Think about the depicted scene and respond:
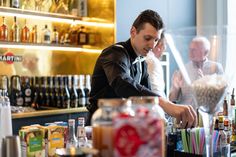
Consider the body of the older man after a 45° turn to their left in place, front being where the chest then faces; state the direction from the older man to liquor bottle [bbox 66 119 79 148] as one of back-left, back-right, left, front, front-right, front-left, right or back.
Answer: right

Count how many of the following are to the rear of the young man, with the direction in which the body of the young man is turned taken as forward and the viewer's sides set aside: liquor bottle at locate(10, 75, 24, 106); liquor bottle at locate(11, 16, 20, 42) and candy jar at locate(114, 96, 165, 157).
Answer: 2

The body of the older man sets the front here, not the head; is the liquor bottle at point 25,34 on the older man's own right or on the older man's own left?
on the older man's own right

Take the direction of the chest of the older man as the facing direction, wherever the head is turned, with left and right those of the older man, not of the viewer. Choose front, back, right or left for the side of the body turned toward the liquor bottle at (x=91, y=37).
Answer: right

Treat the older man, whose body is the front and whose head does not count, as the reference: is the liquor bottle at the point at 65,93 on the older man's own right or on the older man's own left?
on the older man's own right

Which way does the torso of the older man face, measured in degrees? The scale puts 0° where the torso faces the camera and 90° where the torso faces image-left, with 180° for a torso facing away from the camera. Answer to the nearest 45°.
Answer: approximately 45°

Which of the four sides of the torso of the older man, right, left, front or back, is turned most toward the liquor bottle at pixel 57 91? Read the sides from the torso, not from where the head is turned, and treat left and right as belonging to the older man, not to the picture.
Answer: right

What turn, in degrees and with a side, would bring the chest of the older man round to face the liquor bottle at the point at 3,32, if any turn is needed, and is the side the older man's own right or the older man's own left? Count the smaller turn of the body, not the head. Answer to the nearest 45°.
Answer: approximately 90° to the older man's own right

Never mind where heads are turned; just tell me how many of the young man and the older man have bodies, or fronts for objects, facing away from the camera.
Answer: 0

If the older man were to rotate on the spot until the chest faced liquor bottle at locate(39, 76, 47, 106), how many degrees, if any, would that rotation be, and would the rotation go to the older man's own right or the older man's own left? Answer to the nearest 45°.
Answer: approximately 90° to the older man's own right

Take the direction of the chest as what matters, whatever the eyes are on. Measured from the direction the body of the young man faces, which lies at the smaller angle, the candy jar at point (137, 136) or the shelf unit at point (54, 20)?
the candy jar

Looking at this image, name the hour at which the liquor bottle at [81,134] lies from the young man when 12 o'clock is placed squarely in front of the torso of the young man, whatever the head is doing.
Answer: The liquor bottle is roughly at 2 o'clock from the young man.

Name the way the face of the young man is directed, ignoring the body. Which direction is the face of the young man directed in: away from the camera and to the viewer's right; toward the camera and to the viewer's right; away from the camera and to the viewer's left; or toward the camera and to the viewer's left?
toward the camera and to the viewer's right

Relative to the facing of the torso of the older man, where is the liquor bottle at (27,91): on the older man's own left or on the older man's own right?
on the older man's own right

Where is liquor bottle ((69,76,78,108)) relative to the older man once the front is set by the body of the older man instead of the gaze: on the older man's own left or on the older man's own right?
on the older man's own right

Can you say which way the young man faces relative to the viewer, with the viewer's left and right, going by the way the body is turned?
facing the viewer and to the right of the viewer
